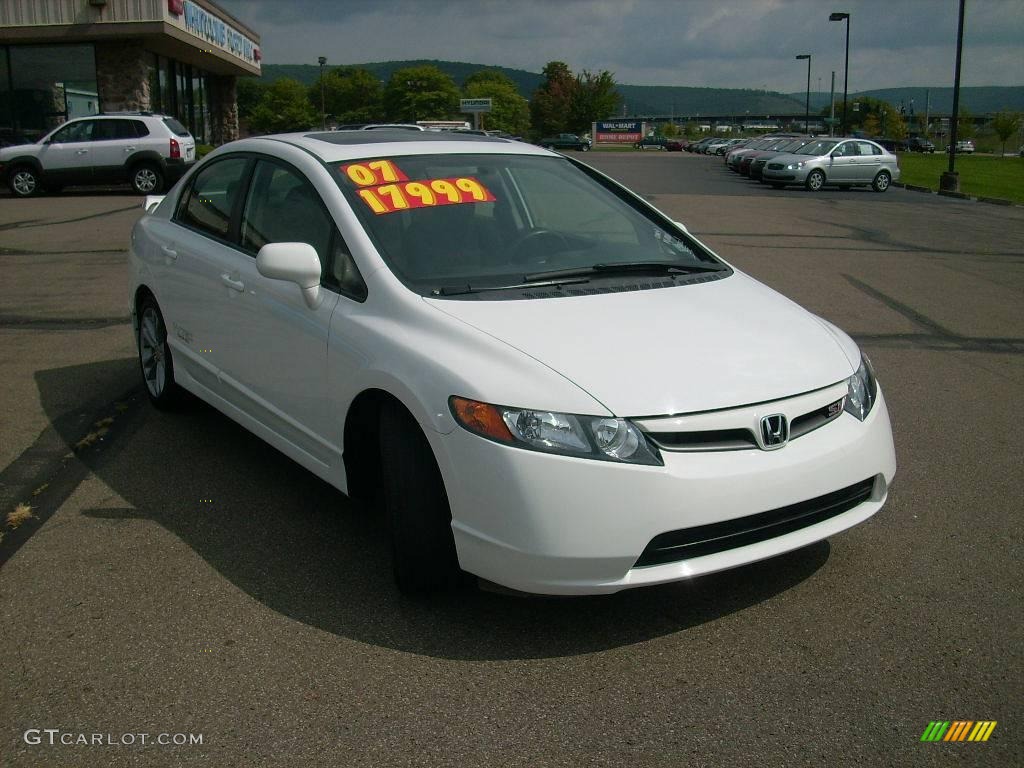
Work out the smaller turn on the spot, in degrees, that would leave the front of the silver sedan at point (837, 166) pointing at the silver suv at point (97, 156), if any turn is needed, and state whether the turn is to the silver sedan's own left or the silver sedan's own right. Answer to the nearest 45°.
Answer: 0° — it already faces it

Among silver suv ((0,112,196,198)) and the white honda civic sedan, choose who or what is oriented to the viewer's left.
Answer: the silver suv

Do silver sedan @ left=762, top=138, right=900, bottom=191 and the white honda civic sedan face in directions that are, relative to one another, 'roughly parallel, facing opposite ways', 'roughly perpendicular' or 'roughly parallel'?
roughly perpendicular

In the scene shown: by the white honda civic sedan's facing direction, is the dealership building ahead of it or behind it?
behind

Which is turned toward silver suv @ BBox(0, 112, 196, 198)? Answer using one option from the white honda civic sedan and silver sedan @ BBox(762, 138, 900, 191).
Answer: the silver sedan

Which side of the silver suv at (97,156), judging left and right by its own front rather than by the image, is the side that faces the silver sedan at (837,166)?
back

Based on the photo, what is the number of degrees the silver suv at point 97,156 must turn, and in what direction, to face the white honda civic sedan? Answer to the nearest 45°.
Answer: approximately 90° to its left

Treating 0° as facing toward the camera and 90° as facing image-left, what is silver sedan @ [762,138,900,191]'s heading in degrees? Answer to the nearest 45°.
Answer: approximately 45°

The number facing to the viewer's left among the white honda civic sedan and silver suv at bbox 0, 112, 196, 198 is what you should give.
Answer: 1

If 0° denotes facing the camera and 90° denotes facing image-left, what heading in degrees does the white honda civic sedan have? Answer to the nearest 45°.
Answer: approximately 315°

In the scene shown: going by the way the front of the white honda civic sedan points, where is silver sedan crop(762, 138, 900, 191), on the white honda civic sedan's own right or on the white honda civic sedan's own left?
on the white honda civic sedan's own left

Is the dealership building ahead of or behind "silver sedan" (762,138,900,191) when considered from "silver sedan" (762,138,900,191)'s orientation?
ahead

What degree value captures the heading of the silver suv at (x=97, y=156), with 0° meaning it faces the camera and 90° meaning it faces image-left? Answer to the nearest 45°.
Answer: approximately 90°
